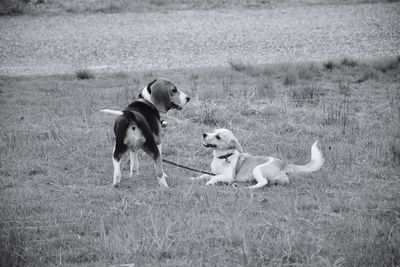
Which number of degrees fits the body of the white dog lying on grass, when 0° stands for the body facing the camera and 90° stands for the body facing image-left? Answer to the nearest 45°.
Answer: approximately 90°

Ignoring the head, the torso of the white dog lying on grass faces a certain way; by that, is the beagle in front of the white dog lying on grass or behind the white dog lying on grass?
in front
